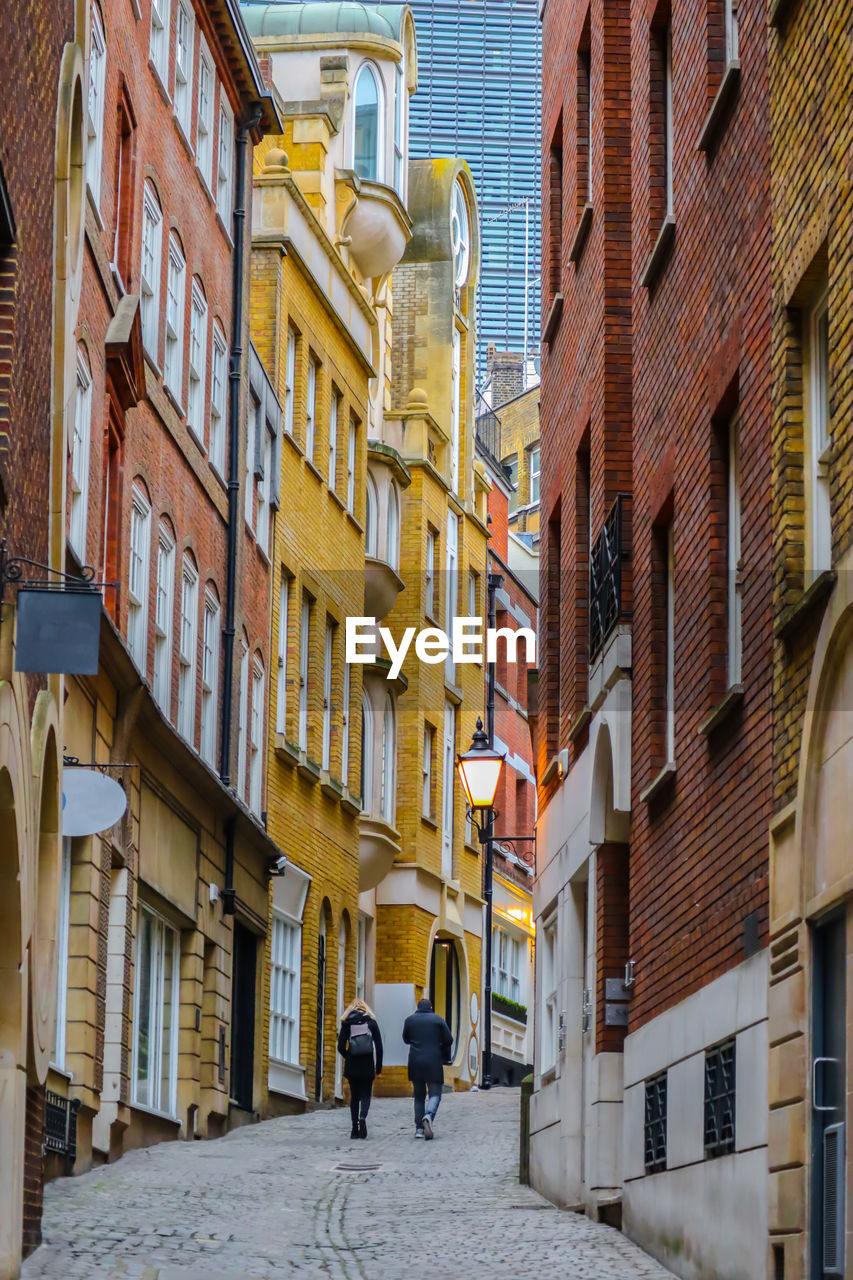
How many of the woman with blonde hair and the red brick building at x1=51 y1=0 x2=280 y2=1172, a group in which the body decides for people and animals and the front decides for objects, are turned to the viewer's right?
1

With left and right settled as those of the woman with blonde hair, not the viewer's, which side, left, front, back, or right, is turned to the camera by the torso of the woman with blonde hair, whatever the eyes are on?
back

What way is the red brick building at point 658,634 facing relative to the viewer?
to the viewer's left

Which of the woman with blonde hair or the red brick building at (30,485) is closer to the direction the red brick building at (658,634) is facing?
the red brick building

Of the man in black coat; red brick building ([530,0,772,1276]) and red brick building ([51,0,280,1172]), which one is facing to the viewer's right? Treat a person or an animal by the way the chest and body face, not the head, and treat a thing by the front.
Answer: red brick building ([51,0,280,1172])

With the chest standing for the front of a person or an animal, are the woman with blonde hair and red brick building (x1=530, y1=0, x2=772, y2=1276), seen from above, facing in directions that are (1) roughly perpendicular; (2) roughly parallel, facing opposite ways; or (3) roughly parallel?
roughly perpendicular

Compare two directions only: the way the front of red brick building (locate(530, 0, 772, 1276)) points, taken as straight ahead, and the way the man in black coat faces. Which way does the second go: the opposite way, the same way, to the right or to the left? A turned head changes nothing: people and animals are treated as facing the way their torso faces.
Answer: to the right

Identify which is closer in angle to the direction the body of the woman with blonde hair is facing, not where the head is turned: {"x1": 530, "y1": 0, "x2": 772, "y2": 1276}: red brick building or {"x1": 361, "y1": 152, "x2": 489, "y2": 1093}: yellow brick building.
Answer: the yellow brick building

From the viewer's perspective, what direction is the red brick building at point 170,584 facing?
to the viewer's right

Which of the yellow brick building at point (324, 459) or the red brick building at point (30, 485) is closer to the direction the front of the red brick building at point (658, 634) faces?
the red brick building

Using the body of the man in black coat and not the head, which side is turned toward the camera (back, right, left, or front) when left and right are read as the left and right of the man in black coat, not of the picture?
back

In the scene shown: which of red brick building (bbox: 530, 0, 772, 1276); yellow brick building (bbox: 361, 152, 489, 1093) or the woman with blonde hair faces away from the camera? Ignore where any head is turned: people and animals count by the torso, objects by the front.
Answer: the woman with blonde hair
